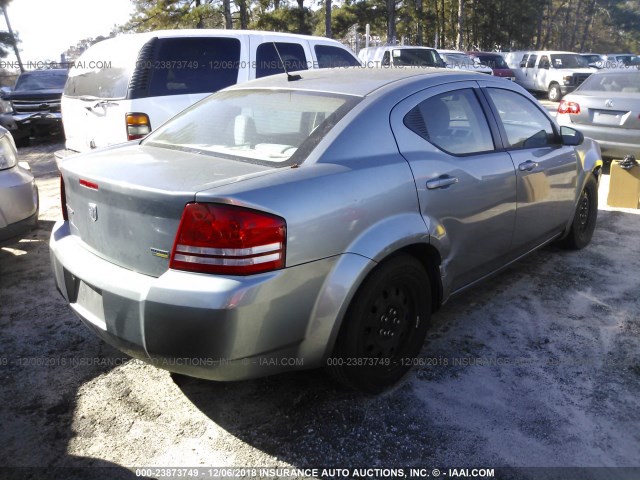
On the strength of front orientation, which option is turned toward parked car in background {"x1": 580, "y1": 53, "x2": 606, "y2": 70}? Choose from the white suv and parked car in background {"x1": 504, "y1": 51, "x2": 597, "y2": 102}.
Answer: the white suv

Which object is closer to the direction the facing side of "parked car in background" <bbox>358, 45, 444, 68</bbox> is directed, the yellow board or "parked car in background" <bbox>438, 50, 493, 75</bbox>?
the yellow board

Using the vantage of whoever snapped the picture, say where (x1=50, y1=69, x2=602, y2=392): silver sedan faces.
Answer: facing away from the viewer and to the right of the viewer

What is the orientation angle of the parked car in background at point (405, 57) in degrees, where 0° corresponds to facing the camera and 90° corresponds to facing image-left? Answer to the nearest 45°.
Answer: approximately 315°

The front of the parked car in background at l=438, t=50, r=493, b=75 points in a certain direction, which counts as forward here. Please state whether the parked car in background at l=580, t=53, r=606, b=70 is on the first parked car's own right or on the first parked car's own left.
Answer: on the first parked car's own left

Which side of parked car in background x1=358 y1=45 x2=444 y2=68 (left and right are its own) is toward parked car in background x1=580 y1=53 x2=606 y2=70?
left

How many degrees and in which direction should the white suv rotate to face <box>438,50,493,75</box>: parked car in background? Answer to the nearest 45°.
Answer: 0° — it already faces it

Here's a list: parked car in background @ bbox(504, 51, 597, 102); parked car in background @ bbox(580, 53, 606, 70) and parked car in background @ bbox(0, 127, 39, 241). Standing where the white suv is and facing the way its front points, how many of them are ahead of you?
2

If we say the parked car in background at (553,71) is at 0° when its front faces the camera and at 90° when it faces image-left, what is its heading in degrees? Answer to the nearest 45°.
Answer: approximately 315°
